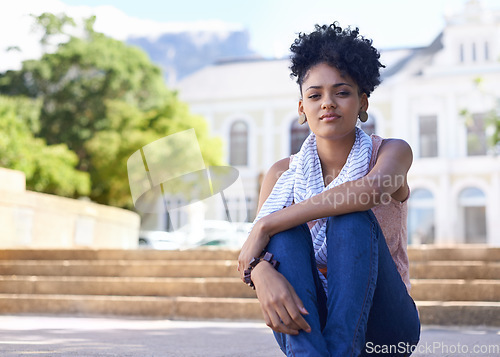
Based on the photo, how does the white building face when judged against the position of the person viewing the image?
facing the viewer

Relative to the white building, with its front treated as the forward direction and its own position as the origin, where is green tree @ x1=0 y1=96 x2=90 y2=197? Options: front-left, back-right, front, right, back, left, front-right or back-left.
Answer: front-right

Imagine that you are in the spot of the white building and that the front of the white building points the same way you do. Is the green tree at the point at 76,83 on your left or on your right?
on your right

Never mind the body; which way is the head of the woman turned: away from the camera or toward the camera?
toward the camera

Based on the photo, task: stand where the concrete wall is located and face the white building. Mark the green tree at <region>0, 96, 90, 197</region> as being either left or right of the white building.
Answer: left

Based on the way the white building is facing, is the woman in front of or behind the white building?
in front

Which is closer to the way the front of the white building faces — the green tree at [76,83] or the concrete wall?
the concrete wall

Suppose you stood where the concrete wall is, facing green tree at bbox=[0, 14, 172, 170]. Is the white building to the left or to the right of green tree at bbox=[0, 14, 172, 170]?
right
